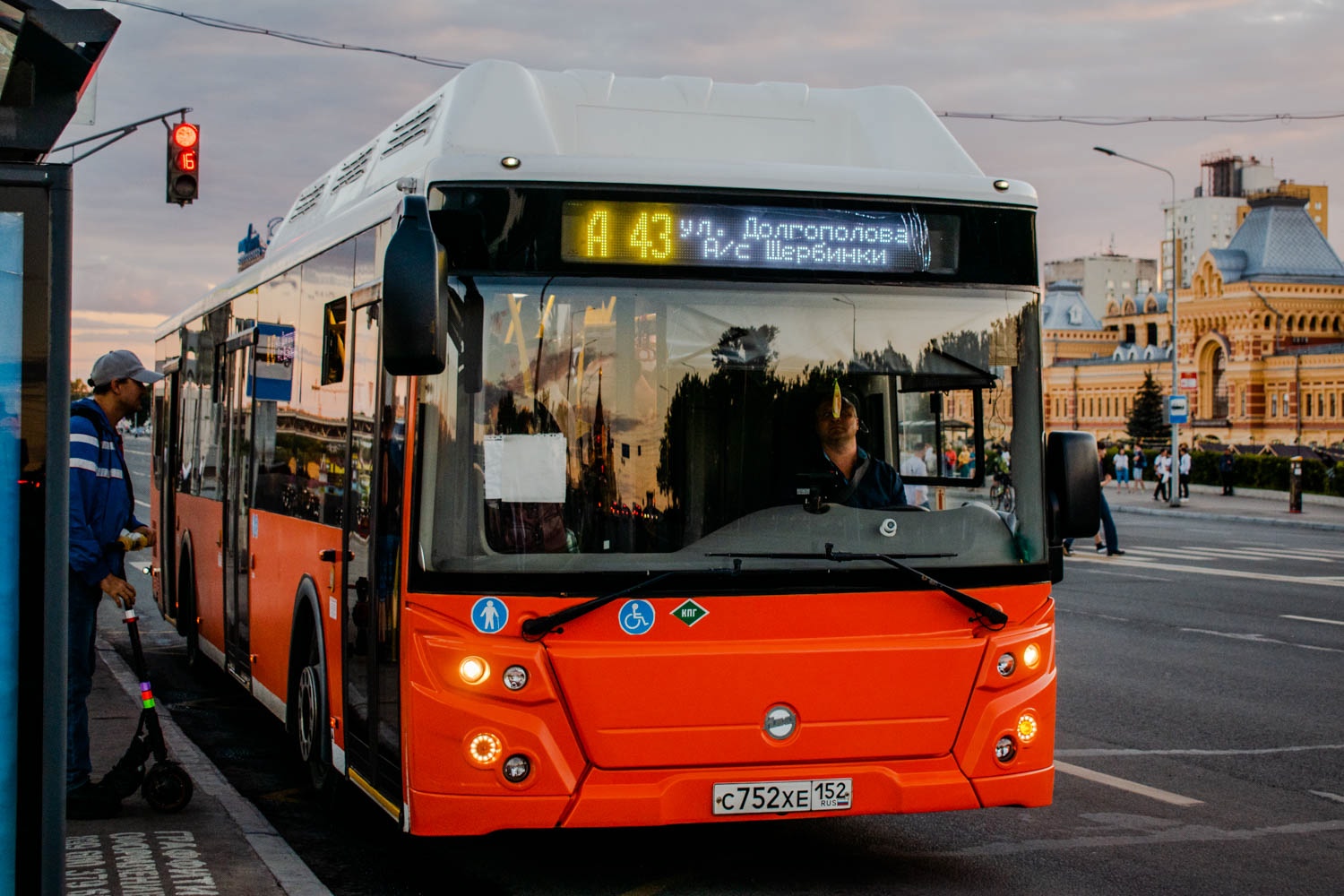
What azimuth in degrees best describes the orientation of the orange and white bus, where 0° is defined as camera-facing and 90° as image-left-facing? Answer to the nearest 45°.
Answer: approximately 0°

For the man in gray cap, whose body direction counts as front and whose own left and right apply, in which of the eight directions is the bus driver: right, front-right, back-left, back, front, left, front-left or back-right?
front-right

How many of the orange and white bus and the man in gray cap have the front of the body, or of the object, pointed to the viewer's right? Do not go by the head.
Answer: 1

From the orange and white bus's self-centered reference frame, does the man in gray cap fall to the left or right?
on its right

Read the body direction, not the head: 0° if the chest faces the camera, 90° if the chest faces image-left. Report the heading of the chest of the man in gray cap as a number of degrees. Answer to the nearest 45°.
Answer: approximately 270°

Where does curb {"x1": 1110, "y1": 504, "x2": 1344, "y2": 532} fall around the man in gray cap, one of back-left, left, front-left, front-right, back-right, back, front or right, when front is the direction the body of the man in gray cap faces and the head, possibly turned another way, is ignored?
front-left

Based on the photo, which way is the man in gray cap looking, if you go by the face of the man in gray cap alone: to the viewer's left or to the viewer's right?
to the viewer's right

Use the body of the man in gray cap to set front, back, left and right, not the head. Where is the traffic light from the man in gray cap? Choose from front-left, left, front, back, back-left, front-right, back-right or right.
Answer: left

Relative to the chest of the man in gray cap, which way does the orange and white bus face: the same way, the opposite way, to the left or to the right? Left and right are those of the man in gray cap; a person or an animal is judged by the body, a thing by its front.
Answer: to the right

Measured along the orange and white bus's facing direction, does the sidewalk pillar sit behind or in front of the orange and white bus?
behind
